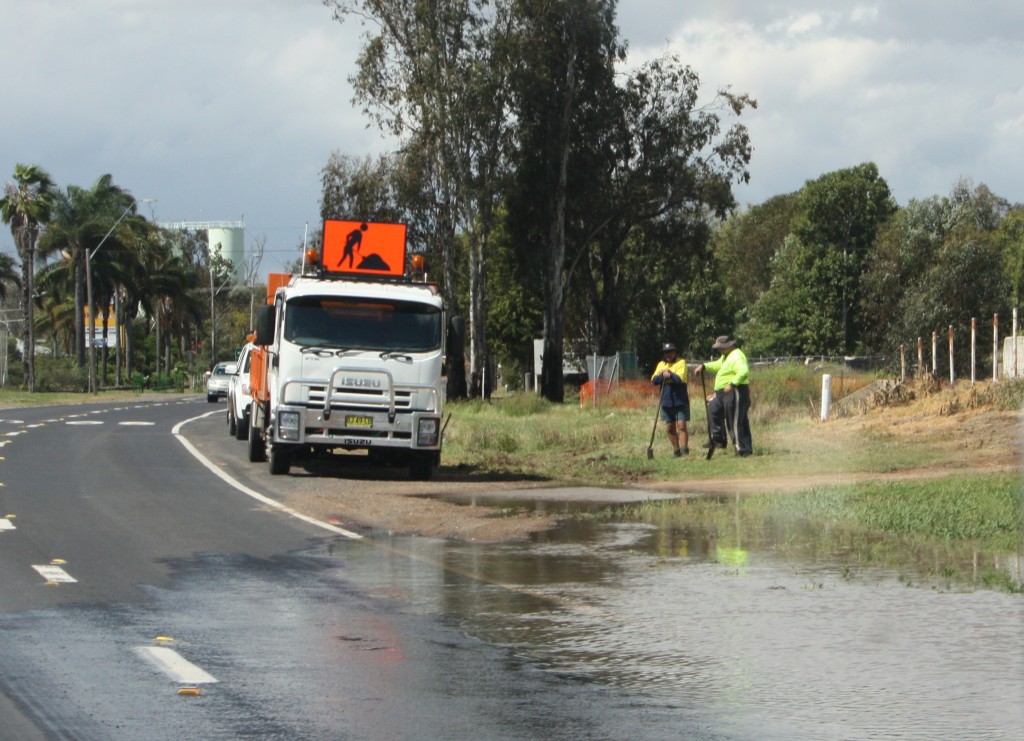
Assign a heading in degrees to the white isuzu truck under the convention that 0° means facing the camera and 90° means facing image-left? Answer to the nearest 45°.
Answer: approximately 0°

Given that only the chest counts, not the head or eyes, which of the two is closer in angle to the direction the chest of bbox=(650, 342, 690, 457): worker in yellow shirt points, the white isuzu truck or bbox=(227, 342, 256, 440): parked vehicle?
the white isuzu truck

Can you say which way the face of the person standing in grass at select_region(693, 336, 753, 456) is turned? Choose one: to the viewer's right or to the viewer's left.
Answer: to the viewer's left

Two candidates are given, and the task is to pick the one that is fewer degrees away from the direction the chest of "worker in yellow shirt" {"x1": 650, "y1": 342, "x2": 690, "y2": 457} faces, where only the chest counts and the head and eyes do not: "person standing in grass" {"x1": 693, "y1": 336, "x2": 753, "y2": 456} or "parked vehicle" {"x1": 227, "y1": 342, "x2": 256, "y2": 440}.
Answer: the person standing in grass

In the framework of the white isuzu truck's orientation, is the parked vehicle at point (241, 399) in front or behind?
behind

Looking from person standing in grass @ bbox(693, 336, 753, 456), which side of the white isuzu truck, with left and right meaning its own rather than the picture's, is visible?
left

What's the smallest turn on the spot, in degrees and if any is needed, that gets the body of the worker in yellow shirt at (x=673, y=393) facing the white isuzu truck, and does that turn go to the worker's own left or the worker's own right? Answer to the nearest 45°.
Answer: approximately 45° to the worker's own right

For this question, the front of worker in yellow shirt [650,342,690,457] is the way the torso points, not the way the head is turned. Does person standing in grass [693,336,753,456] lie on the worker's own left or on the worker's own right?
on the worker's own left
